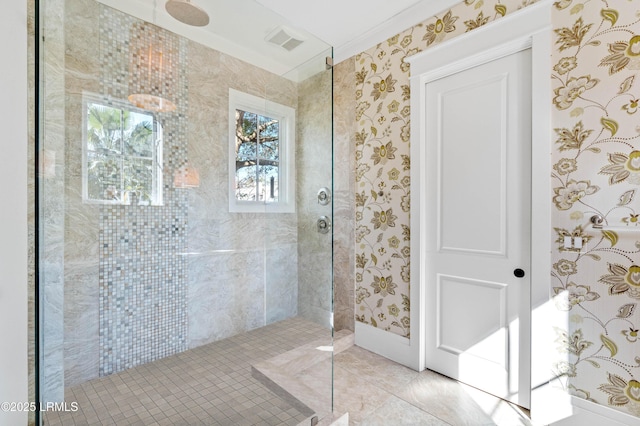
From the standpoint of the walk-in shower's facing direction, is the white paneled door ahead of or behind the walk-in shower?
ahead

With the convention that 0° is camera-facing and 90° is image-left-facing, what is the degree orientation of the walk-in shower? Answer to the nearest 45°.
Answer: approximately 315°
